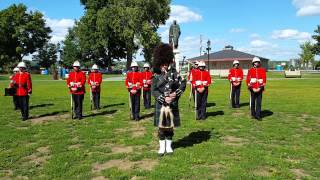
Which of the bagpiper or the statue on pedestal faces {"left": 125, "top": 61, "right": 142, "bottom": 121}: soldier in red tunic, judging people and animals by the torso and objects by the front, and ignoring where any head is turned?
the statue on pedestal

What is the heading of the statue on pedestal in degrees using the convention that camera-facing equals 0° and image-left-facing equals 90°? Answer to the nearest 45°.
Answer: approximately 0°

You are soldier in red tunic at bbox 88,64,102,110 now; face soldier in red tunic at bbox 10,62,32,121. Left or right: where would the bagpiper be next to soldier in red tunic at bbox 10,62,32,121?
left

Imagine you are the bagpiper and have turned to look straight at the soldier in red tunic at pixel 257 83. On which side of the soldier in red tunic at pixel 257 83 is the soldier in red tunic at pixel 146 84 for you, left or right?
left

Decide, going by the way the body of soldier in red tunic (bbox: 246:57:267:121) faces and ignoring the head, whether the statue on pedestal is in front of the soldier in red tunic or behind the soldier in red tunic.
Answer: behind

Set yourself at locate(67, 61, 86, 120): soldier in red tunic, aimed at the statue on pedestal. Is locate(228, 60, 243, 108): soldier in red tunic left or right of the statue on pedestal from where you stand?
right

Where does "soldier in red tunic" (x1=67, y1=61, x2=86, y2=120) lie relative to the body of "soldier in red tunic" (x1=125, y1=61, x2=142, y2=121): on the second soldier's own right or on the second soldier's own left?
on the second soldier's own right
